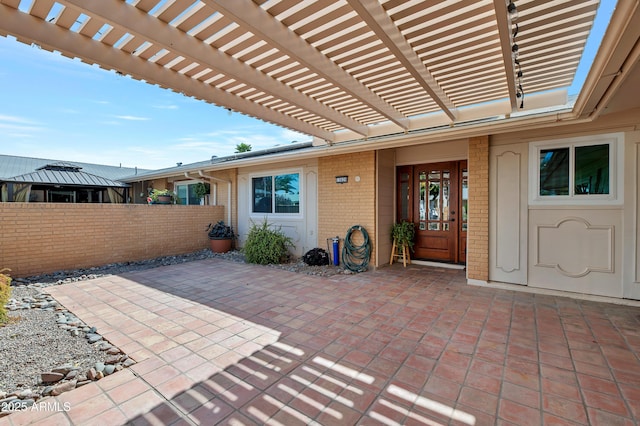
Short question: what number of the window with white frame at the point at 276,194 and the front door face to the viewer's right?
0

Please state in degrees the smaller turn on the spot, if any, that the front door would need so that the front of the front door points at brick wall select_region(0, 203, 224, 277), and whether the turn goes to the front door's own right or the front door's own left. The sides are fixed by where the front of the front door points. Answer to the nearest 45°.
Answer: approximately 45° to the front door's own right

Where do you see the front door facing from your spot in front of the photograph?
facing the viewer and to the left of the viewer

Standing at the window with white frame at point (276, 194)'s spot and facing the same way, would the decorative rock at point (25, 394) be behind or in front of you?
in front

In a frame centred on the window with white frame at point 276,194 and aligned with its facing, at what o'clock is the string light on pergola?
The string light on pergola is roughly at 10 o'clock from the window with white frame.

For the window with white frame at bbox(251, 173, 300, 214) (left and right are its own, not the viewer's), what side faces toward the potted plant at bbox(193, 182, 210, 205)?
right

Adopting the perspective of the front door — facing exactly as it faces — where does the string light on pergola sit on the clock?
The string light on pergola is roughly at 10 o'clock from the front door.

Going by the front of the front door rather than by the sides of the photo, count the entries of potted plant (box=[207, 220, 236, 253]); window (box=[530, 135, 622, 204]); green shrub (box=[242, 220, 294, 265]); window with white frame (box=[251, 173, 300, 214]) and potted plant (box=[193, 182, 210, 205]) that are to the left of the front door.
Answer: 1

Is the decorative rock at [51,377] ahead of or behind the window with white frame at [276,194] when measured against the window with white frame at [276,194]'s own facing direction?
ahead

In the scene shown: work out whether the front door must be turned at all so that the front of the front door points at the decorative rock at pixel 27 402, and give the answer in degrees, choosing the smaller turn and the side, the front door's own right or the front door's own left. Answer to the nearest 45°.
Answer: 0° — it already faces it

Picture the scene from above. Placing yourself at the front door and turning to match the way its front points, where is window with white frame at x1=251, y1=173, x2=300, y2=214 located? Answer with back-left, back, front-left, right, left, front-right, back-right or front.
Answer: front-right

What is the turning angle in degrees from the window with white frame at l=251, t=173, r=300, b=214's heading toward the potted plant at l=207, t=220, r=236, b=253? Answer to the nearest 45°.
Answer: approximately 45° to its right

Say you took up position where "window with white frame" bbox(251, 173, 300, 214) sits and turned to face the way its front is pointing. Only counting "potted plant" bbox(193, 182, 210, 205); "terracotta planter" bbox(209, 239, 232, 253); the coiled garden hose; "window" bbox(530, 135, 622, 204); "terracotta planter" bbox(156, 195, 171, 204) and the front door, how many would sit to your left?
3

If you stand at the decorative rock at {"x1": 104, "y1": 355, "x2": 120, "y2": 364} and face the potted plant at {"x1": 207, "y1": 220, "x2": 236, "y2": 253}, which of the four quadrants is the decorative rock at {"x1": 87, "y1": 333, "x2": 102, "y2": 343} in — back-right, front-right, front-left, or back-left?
front-left
